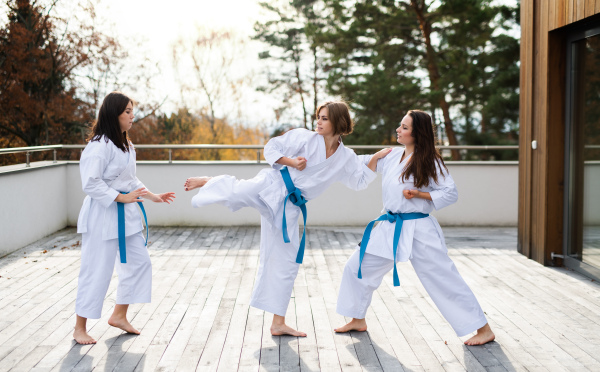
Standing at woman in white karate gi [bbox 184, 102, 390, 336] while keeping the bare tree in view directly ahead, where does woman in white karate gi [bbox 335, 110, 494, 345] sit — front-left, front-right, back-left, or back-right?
back-right

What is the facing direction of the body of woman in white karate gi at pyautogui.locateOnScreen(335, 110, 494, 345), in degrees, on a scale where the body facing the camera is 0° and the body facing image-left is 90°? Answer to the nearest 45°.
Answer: approximately 45°

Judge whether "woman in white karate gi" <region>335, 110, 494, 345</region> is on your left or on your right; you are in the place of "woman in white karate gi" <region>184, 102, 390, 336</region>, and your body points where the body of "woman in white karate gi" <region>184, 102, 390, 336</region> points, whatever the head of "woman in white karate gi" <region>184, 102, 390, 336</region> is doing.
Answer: on your left

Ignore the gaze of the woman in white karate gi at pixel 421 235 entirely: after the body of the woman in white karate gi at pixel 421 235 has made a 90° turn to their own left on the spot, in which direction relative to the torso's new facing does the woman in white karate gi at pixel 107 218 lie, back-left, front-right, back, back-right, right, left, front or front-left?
back-right

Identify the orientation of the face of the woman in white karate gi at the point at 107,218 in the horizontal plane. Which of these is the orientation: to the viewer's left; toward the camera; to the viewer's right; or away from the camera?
to the viewer's right

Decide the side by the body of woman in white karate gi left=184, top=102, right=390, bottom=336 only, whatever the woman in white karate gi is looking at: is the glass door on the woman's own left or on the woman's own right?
on the woman's own left

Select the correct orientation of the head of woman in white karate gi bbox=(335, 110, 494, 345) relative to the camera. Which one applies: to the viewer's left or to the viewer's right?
to the viewer's left

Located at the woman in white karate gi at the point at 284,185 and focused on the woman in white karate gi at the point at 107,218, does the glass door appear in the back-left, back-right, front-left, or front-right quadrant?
back-right

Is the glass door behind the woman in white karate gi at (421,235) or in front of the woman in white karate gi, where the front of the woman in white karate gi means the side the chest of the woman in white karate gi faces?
behind

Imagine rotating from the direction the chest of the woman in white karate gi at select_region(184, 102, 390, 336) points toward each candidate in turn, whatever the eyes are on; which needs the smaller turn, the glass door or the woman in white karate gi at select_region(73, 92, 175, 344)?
the woman in white karate gi

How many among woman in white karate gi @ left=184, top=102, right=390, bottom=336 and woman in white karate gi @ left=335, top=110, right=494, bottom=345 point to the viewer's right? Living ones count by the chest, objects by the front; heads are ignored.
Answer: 0
